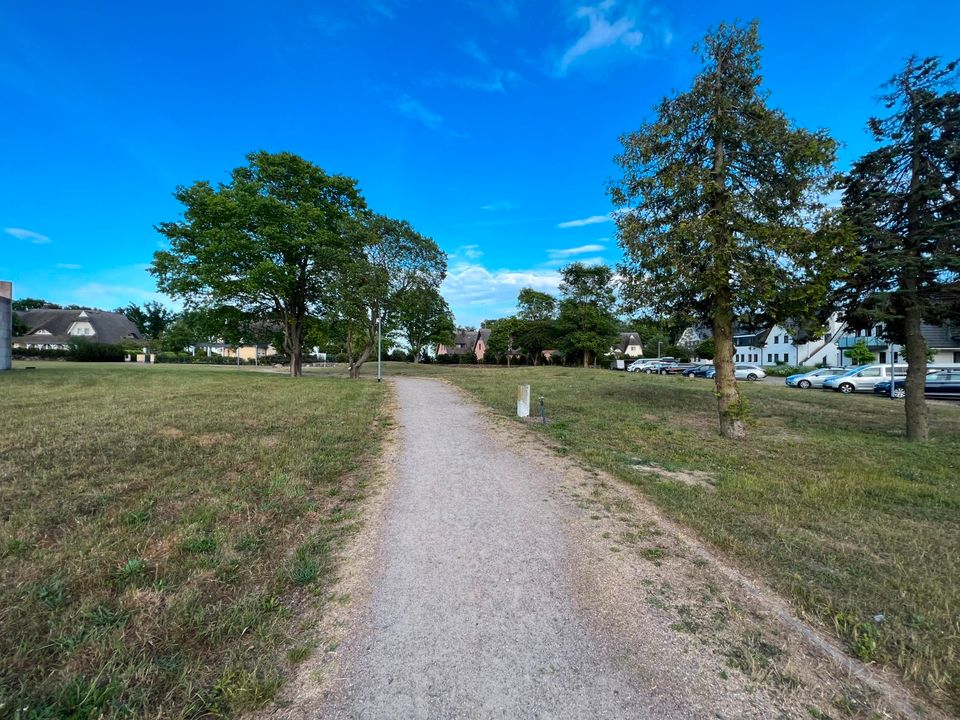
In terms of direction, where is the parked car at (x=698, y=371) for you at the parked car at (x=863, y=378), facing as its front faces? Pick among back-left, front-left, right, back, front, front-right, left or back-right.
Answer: right

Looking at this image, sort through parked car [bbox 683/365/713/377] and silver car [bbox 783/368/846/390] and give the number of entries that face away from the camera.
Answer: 0

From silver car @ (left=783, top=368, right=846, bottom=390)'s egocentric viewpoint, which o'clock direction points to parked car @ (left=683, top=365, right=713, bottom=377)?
The parked car is roughly at 3 o'clock from the silver car.

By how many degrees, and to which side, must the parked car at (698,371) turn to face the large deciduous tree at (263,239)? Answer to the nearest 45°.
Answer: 0° — it already faces it

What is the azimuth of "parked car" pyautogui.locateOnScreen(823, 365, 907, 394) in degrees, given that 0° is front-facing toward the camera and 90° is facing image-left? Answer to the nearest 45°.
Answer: approximately 45°

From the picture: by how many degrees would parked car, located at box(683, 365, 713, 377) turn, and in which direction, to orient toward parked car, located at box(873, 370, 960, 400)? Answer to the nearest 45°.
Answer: approximately 90° to its left

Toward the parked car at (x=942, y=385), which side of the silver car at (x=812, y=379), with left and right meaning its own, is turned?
left

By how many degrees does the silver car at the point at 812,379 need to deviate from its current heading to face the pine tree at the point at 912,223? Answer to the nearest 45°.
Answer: approximately 45° to its left

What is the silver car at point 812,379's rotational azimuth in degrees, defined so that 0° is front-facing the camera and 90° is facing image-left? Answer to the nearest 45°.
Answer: approximately 45°
